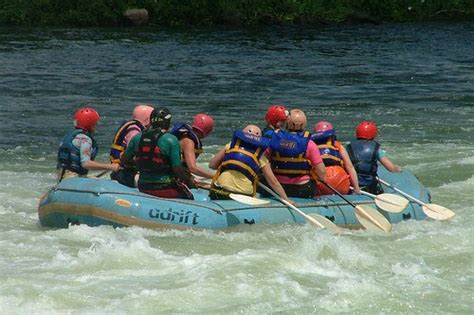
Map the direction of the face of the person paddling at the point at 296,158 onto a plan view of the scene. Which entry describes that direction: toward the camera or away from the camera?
away from the camera

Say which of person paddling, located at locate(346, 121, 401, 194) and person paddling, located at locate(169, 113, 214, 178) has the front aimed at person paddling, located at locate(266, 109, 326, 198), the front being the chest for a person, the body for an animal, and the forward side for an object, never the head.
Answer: person paddling, located at locate(169, 113, 214, 178)

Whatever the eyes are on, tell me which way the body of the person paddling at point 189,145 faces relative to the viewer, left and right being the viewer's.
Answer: facing to the right of the viewer

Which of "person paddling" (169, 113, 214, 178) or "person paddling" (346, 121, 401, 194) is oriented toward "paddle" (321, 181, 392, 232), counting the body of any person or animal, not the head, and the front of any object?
"person paddling" (169, 113, 214, 178)

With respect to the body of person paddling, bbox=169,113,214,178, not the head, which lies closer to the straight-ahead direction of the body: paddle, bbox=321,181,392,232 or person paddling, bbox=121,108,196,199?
the paddle

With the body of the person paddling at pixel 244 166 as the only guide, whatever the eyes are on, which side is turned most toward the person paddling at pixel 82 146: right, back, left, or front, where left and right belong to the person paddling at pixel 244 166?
left

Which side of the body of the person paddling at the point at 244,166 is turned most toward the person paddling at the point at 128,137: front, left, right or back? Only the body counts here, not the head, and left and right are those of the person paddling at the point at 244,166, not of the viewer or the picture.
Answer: left

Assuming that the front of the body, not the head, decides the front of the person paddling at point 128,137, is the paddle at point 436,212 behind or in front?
in front

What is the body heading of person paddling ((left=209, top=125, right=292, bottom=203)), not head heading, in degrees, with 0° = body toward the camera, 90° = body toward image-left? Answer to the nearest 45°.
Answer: approximately 180°

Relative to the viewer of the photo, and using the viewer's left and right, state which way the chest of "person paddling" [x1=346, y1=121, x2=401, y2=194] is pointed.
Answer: facing away from the viewer and to the right of the viewer

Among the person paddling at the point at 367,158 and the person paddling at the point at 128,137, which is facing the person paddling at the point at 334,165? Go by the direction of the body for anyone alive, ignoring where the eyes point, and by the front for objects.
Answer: the person paddling at the point at 128,137
